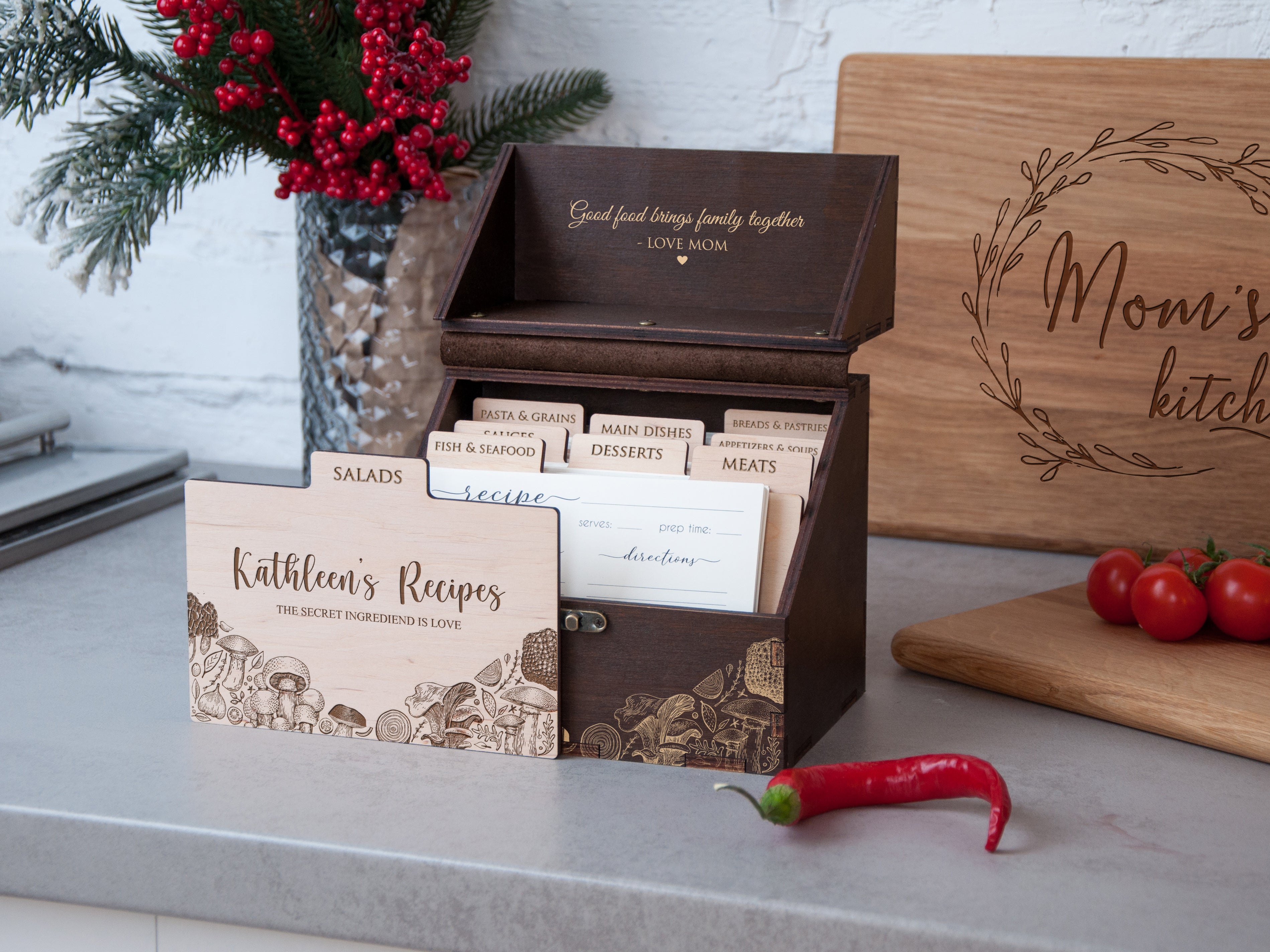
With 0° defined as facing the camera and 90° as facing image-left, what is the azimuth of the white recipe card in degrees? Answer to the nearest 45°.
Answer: approximately 0°

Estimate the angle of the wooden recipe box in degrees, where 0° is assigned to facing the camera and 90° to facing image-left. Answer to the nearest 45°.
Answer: approximately 0°

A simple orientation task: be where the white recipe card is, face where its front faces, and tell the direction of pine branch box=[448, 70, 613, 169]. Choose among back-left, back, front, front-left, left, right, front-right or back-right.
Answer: back
